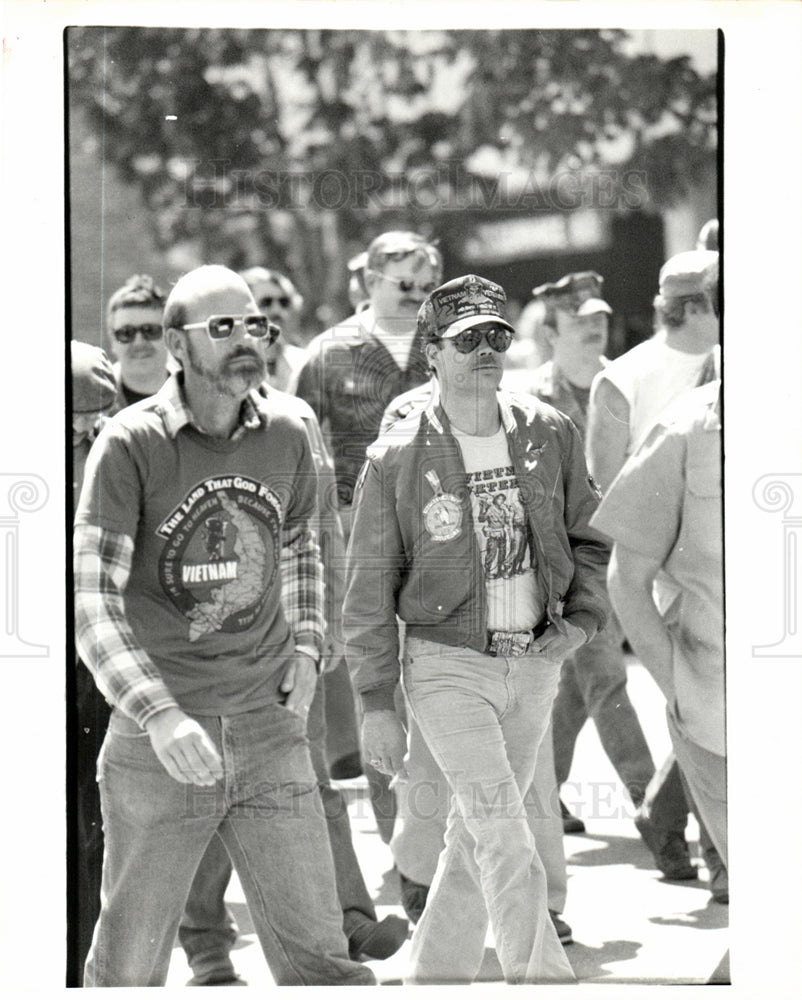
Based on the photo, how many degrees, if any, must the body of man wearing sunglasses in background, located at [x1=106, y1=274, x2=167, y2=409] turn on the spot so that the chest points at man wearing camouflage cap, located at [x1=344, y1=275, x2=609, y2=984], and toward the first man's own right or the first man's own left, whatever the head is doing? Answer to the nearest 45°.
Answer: approximately 90° to the first man's own left

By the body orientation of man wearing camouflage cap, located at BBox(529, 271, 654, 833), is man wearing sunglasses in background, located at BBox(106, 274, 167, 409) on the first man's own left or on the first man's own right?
on the first man's own right

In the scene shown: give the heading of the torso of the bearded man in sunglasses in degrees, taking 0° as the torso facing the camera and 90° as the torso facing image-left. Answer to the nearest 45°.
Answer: approximately 315°

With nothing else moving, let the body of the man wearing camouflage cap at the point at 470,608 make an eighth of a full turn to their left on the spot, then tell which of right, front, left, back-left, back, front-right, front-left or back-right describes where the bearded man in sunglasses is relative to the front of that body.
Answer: back

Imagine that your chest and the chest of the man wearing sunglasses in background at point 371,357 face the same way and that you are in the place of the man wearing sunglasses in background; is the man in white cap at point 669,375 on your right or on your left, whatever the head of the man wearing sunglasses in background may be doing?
on your left

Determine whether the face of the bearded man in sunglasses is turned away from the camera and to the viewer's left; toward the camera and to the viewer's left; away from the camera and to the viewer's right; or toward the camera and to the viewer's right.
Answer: toward the camera and to the viewer's right

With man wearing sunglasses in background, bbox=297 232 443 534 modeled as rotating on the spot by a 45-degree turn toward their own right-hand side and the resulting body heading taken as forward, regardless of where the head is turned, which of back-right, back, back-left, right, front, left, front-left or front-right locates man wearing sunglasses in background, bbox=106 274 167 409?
right
